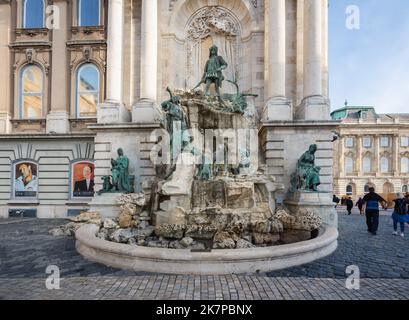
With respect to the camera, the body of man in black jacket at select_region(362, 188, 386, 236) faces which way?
away from the camera

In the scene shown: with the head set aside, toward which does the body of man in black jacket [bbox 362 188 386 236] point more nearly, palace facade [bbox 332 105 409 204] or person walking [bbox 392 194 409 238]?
the palace facade

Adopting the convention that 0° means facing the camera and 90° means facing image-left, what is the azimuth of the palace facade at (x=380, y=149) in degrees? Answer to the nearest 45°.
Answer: approximately 0°

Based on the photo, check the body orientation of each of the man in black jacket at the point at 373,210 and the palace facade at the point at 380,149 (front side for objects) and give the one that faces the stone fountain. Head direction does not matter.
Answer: the palace facade

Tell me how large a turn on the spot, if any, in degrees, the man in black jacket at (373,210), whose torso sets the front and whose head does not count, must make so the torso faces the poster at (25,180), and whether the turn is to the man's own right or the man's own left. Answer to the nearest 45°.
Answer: approximately 90° to the man's own left

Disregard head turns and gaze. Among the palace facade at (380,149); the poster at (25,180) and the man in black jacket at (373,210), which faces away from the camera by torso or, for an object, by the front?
the man in black jacket
